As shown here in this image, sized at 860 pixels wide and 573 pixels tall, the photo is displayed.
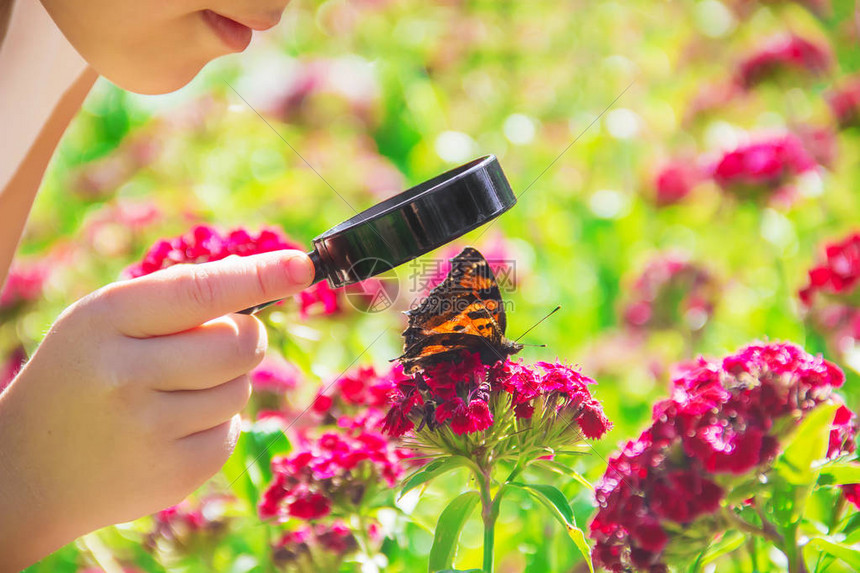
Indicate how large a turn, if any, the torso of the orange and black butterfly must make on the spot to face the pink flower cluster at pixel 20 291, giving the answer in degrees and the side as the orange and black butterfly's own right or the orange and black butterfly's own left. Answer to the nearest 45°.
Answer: approximately 135° to the orange and black butterfly's own left

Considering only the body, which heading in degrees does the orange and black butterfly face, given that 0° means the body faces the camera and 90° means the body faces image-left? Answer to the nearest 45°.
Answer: approximately 270°

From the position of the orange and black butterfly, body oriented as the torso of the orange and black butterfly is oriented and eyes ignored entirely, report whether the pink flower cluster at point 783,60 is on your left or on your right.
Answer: on your left

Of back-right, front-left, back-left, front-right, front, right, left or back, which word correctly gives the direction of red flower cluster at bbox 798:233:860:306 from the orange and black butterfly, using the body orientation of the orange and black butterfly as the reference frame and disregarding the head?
front-left
